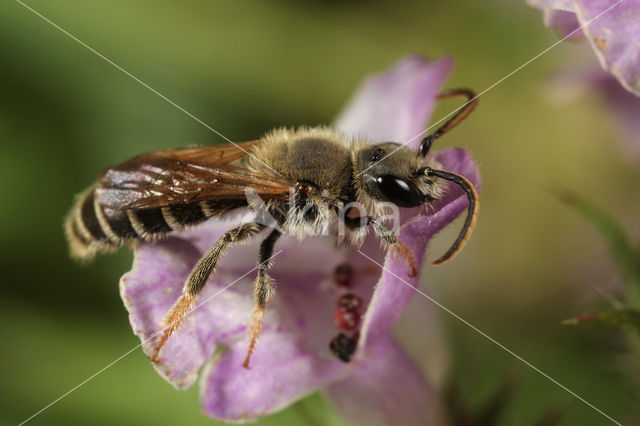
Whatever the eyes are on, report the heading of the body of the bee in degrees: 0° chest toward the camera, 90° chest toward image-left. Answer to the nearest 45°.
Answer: approximately 270°
